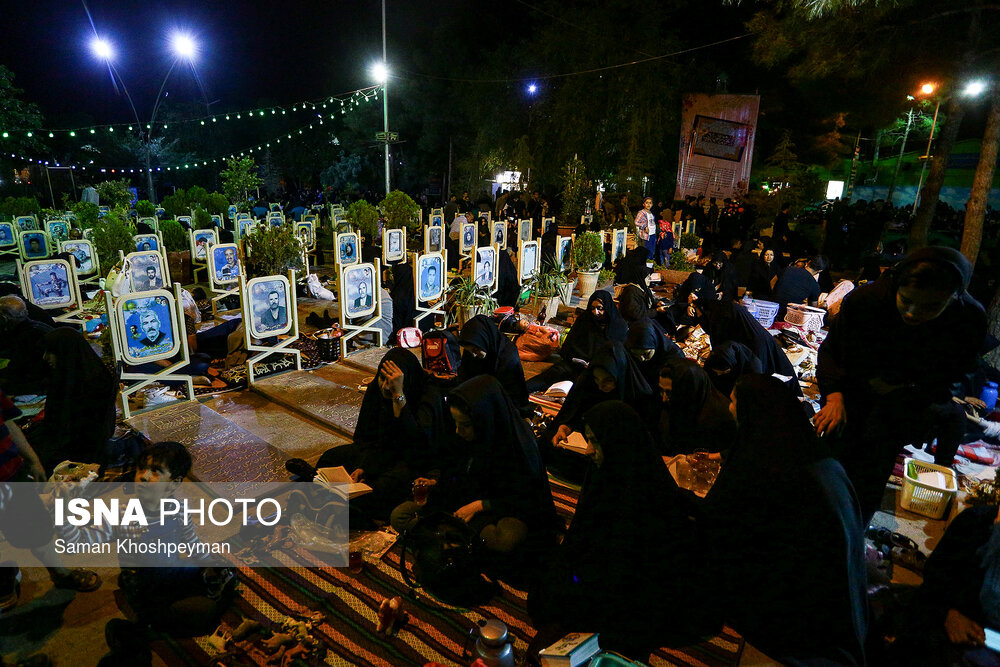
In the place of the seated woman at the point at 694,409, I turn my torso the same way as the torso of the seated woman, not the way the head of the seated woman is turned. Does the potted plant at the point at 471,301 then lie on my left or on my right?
on my right

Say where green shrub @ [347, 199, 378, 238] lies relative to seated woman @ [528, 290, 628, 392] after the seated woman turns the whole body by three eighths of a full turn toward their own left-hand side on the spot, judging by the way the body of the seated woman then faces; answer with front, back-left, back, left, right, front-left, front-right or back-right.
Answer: back-left

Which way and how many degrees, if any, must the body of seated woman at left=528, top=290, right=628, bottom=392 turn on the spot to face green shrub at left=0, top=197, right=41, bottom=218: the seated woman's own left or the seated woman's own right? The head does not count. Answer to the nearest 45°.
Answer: approximately 90° to the seated woman's own right

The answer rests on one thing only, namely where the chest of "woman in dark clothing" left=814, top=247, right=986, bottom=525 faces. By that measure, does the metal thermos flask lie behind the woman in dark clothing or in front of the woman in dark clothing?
in front

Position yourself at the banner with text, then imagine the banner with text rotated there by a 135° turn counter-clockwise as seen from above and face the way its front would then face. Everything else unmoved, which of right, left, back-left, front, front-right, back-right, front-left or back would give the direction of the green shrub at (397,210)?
back

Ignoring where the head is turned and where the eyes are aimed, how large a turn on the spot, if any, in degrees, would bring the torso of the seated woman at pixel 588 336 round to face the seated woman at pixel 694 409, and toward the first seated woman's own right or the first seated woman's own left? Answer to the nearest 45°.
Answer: approximately 90° to the first seated woman's own left

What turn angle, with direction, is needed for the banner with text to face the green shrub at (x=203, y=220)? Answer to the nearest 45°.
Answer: approximately 45° to its right

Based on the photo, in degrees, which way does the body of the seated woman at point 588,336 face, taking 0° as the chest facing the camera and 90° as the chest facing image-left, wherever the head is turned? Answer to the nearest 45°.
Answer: approximately 45°

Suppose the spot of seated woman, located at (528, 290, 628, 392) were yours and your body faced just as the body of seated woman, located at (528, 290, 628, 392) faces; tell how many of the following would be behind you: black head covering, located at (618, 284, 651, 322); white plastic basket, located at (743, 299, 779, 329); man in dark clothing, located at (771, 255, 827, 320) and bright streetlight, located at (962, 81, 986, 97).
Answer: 4

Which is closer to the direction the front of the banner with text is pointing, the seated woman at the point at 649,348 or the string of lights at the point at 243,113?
the seated woman

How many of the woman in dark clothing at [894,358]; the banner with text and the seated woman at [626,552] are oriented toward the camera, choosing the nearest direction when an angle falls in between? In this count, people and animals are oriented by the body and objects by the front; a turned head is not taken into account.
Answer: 2

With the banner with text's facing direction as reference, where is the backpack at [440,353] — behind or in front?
in front

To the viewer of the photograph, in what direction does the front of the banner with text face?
facing the viewer
